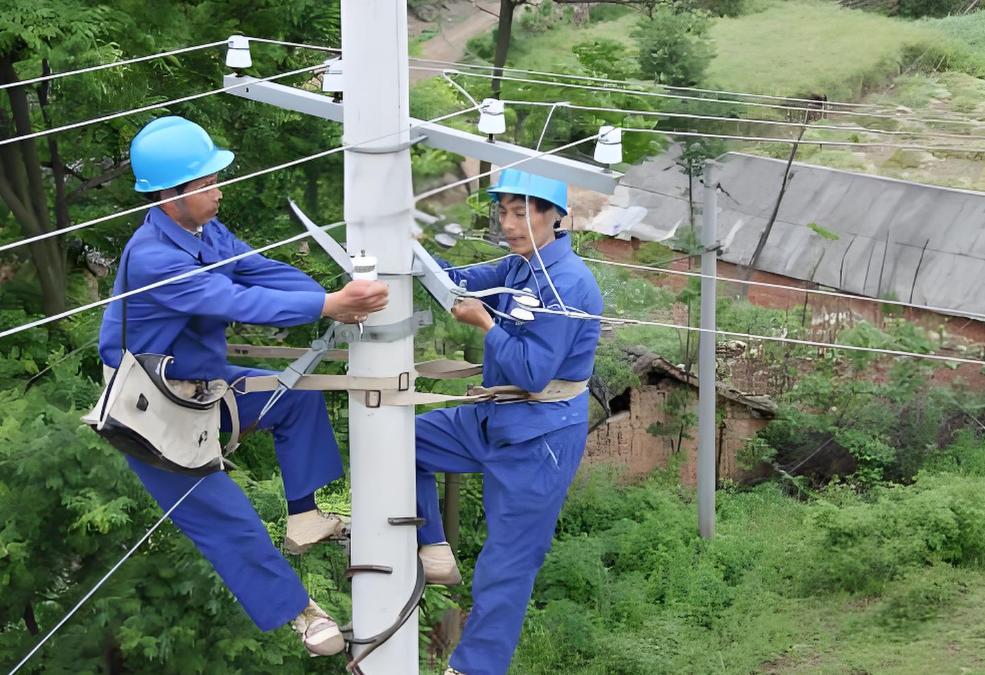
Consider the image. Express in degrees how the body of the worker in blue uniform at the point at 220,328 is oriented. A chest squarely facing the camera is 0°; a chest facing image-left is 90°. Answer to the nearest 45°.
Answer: approximately 270°

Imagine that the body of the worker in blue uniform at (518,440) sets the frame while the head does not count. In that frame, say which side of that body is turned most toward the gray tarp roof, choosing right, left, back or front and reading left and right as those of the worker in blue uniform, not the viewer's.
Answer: back

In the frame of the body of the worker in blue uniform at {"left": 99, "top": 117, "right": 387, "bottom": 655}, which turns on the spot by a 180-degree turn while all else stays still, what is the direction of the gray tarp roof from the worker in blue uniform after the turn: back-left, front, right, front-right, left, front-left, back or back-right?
back-right

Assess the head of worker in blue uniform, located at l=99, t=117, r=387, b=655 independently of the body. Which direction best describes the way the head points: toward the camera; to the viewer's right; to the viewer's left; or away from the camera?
to the viewer's right

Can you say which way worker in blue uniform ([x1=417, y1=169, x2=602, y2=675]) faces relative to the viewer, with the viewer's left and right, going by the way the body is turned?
facing the viewer and to the left of the viewer

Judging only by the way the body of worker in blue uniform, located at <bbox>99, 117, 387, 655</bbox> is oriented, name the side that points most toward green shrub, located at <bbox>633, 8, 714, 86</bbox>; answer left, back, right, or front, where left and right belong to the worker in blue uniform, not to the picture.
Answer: left

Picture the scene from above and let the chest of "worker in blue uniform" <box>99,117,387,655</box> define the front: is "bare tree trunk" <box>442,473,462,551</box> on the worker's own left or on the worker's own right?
on the worker's own left

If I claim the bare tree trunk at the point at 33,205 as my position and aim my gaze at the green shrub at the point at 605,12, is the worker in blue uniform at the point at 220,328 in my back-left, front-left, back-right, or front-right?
back-right

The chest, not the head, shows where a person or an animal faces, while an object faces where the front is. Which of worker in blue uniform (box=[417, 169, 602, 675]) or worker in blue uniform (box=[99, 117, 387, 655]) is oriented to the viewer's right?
worker in blue uniform (box=[99, 117, 387, 655])

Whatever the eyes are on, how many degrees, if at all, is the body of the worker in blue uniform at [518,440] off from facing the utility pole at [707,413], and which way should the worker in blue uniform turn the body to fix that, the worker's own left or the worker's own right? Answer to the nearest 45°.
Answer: approximately 135° to the worker's own right

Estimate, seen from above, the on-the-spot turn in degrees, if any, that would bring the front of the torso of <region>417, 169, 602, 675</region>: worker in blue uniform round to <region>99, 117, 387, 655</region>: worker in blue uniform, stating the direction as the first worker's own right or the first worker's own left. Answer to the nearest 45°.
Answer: approximately 45° to the first worker's own right
